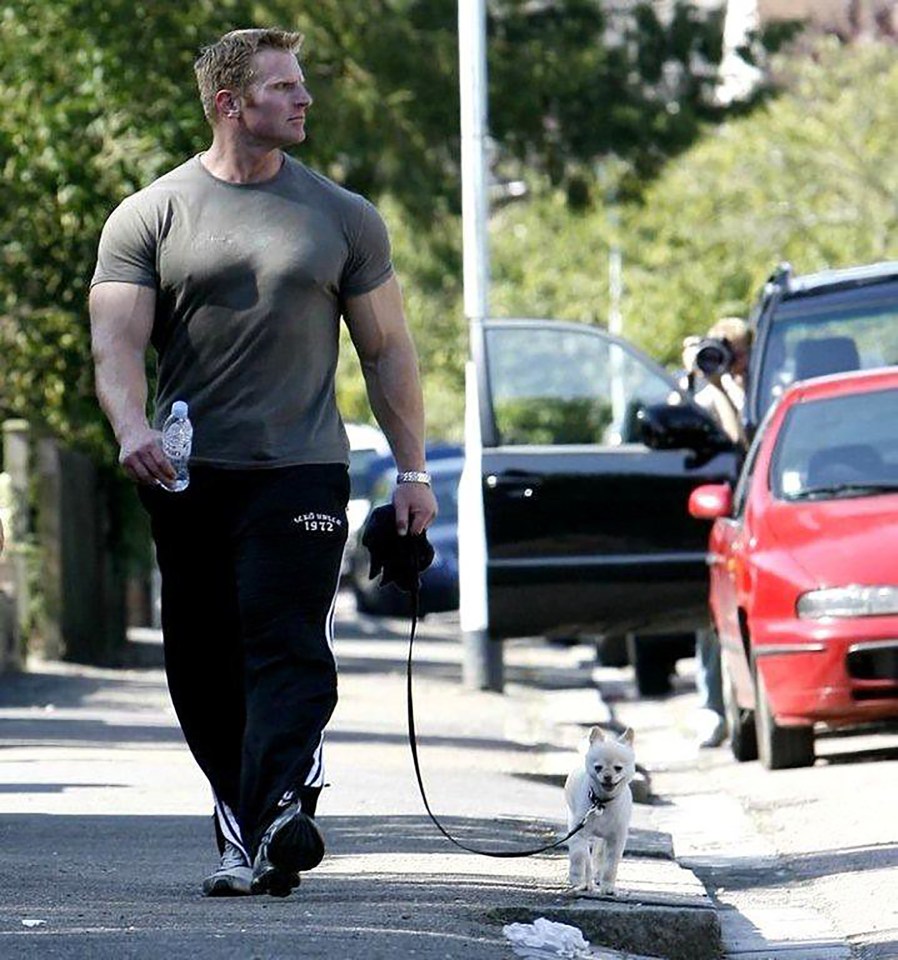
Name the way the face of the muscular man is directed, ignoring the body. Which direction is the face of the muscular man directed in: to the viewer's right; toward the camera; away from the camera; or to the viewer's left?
to the viewer's right

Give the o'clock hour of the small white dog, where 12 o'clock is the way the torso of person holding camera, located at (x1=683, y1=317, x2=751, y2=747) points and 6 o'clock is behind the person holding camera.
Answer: The small white dog is roughly at 12 o'clock from the person holding camera.

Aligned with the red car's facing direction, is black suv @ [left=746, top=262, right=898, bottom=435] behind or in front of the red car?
behind

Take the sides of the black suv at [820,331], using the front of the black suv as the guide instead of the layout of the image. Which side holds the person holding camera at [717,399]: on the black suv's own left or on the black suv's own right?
on the black suv's own right

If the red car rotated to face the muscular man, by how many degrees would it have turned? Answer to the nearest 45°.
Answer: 0° — it already faces them

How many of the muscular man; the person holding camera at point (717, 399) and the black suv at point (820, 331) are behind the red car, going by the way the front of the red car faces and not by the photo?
2

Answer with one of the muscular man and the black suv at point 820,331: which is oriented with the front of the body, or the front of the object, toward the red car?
the black suv

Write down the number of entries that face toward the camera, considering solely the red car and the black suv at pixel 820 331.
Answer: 2

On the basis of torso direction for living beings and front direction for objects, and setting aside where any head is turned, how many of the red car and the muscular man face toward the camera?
2

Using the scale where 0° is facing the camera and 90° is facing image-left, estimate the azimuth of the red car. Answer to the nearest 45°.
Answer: approximately 0°

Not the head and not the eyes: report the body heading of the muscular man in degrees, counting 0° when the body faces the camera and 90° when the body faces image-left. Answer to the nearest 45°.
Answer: approximately 0°
